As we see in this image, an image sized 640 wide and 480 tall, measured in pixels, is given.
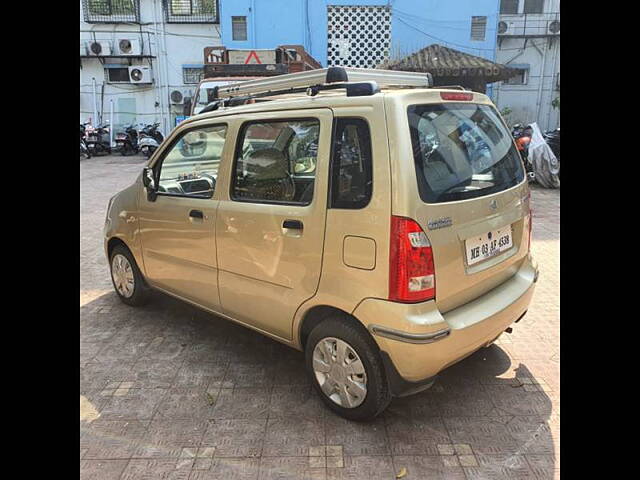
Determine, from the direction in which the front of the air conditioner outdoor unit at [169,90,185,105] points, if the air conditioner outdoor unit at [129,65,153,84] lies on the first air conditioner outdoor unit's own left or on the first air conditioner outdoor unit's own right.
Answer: on the first air conditioner outdoor unit's own right

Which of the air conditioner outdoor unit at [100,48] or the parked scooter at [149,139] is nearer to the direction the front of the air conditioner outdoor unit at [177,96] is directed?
the parked scooter

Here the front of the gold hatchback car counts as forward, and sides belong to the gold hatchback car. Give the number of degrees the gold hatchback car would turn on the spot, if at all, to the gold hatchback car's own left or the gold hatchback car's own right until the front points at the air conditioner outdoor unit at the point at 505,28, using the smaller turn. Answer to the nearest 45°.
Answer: approximately 45° to the gold hatchback car's own right

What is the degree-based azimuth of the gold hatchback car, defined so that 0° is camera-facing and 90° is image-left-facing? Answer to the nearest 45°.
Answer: approximately 135°

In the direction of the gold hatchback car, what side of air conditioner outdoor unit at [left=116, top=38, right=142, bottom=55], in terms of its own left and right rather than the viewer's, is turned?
front

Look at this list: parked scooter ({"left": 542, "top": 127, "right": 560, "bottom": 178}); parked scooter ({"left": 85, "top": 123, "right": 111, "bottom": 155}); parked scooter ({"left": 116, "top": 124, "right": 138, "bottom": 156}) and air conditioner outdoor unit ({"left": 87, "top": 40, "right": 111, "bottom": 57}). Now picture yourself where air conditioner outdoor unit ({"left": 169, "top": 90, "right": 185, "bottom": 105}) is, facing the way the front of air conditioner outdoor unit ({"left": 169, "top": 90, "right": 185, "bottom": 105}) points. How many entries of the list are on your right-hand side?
3

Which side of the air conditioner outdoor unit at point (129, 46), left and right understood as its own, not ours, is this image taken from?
front

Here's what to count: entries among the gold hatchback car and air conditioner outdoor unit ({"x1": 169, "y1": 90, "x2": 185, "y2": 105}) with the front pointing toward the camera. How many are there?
1

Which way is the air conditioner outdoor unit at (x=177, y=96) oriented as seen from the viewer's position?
toward the camera
